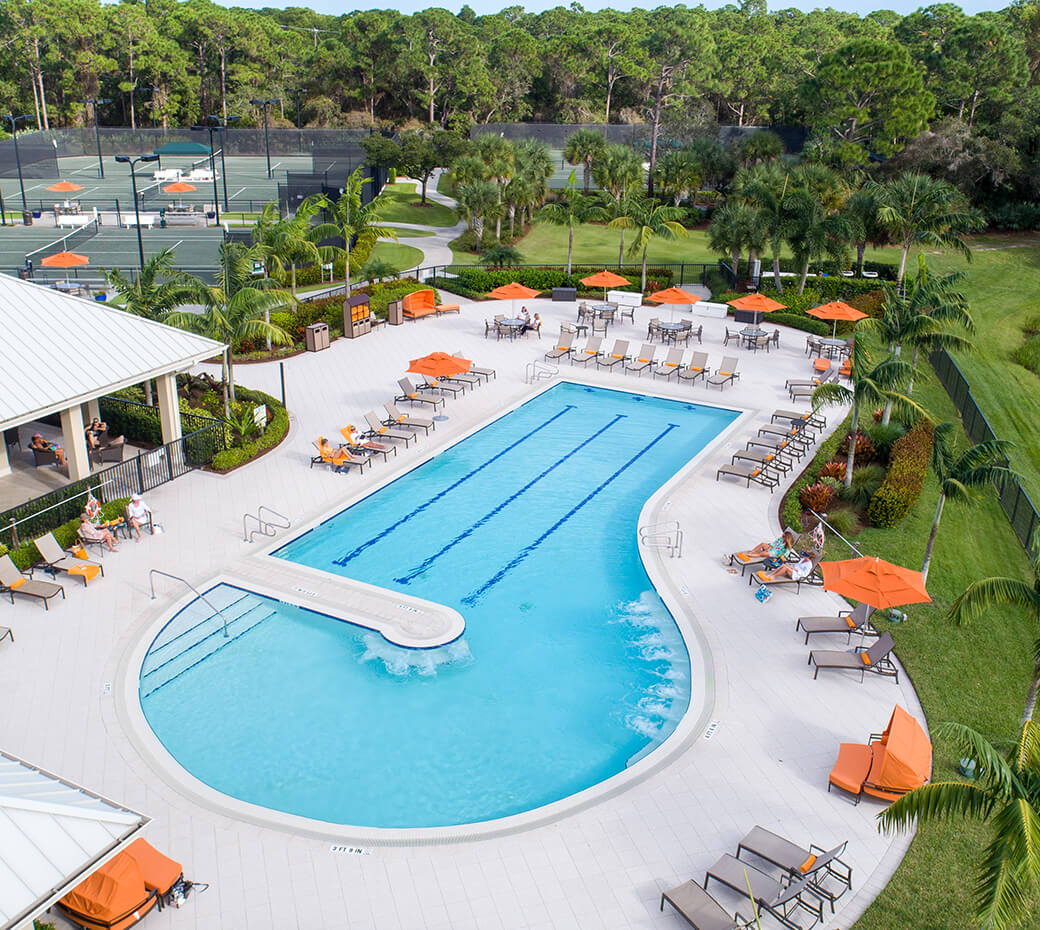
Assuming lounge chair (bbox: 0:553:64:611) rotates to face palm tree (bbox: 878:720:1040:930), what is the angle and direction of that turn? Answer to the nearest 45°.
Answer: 0° — it already faces it

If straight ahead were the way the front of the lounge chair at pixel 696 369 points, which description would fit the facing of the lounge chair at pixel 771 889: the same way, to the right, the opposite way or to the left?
to the right

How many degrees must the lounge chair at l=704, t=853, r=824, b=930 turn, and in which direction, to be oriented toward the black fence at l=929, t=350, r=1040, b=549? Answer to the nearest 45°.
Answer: approximately 45° to its right

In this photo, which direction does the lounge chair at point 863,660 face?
to the viewer's left

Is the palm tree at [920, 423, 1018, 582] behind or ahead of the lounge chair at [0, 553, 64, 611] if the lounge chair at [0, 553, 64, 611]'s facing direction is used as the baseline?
ahead

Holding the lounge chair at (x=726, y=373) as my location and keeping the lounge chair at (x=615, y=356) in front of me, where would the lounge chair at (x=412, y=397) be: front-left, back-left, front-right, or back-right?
front-left

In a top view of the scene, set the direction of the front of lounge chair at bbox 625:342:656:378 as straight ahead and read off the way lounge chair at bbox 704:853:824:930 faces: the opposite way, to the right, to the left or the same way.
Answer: to the right

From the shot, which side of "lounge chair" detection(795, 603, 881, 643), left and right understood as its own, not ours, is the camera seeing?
left

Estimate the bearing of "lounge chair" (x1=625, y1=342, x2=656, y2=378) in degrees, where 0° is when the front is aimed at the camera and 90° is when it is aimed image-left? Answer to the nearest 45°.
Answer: approximately 45°

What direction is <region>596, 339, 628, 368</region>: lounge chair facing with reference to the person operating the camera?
facing the viewer and to the left of the viewer

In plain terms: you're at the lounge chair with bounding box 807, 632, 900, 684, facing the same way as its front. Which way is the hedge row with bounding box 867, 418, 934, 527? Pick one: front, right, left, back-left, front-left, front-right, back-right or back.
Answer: right

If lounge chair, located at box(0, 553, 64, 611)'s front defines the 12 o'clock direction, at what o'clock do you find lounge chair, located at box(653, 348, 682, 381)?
lounge chair, located at box(653, 348, 682, 381) is roughly at 10 o'clock from lounge chair, located at box(0, 553, 64, 611).

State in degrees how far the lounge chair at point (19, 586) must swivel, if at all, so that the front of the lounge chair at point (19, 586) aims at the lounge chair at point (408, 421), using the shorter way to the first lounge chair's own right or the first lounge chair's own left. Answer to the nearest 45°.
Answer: approximately 90° to the first lounge chair's own left

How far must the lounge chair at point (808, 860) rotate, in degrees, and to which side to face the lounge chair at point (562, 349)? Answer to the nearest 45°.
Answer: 0° — it already faces it

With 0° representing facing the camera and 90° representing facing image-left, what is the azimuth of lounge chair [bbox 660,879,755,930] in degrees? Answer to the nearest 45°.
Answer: approximately 135°

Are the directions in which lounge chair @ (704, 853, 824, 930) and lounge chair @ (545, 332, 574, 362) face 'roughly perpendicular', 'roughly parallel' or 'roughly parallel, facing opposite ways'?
roughly perpendicular

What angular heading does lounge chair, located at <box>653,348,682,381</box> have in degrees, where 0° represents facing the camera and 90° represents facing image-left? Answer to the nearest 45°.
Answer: approximately 45°

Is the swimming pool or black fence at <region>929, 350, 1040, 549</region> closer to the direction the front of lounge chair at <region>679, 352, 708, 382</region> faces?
the swimming pool
